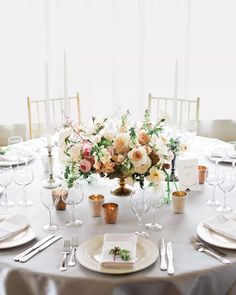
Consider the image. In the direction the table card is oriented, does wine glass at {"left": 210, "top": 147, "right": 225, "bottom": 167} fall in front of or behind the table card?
behind

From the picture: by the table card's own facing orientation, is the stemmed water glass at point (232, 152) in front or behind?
behind

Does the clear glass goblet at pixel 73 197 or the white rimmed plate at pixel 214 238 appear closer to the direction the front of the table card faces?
the white rimmed plate

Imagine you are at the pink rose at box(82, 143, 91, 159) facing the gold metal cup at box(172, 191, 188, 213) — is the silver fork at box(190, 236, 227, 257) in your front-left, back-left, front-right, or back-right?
front-right

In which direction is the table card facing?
toward the camera

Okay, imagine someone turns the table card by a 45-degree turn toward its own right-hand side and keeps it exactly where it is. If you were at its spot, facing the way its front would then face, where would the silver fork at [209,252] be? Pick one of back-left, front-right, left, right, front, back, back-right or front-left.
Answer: front-left

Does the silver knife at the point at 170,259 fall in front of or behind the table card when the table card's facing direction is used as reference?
in front

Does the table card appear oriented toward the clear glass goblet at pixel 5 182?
no

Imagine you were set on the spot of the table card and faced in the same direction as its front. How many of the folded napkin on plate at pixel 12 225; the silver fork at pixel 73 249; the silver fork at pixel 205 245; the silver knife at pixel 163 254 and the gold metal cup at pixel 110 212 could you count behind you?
0

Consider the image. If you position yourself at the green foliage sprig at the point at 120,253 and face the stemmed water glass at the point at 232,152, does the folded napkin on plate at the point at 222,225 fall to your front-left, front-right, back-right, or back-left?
front-right

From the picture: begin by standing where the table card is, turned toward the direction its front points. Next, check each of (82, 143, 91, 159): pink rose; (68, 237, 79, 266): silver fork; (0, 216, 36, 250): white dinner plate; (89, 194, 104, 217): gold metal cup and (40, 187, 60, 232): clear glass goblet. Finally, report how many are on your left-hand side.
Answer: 0

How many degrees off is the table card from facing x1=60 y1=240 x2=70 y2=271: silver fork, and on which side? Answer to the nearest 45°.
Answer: approximately 45° to its right
